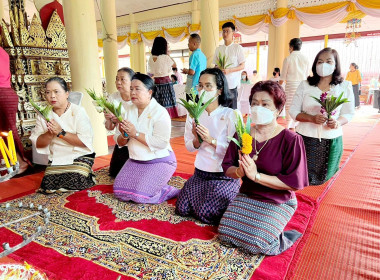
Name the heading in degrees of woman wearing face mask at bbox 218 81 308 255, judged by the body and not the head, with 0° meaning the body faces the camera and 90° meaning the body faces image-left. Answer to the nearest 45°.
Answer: approximately 45°

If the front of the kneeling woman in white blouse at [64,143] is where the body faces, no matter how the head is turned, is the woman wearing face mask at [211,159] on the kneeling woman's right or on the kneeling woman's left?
on the kneeling woman's left

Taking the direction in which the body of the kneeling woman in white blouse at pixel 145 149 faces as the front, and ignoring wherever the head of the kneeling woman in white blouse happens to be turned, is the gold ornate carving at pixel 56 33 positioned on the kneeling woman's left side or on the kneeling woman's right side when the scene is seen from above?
on the kneeling woman's right side

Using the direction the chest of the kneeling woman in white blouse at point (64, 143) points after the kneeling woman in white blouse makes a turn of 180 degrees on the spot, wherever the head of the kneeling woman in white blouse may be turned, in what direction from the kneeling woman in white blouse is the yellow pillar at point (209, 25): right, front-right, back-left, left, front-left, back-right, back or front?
front

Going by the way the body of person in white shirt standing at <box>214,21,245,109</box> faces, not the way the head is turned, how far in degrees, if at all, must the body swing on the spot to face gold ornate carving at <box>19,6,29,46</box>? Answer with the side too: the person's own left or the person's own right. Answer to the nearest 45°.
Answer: approximately 45° to the person's own right

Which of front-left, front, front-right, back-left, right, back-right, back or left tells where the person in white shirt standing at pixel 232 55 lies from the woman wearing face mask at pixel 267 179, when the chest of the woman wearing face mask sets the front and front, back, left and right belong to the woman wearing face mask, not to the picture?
back-right

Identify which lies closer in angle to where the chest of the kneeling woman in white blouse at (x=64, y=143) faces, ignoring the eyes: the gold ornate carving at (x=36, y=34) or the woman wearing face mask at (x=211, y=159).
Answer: the woman wearing face mask
